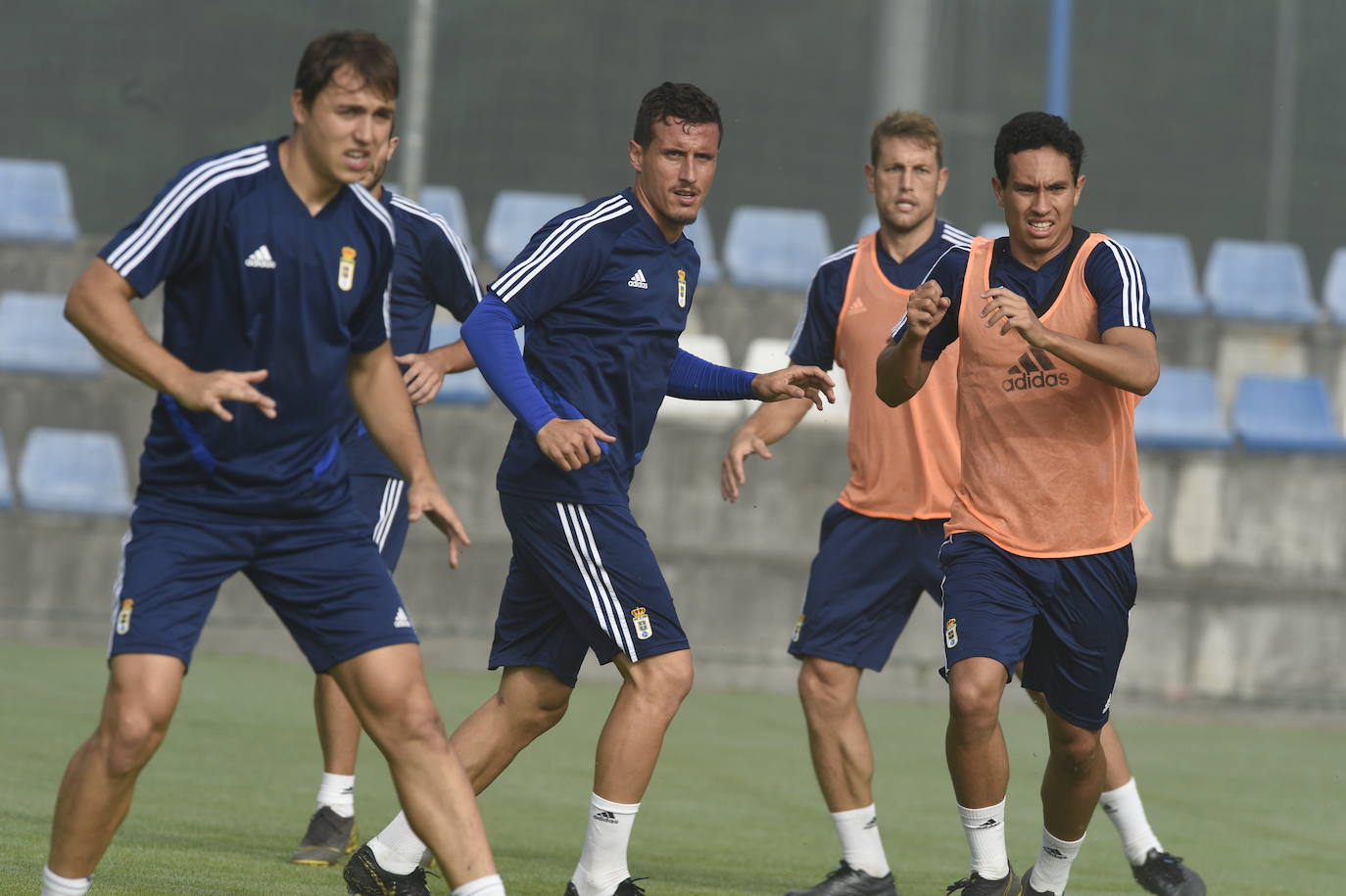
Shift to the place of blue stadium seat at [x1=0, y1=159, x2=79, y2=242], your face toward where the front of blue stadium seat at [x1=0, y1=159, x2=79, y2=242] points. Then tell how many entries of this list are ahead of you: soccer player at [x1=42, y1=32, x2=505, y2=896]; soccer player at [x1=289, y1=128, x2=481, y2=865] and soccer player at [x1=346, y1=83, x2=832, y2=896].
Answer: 3

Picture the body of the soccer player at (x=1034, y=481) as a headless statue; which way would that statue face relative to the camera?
toward the camera

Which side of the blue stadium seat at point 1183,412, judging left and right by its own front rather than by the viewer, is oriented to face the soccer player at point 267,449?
front

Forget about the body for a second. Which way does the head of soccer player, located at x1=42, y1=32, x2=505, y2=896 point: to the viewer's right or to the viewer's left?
to the viewer's right

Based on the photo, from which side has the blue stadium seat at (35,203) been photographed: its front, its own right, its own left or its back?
front

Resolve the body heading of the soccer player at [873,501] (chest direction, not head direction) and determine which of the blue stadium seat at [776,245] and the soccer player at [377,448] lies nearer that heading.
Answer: the soccer player

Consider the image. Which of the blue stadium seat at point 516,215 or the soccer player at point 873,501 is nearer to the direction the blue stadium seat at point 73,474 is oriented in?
the soccer player

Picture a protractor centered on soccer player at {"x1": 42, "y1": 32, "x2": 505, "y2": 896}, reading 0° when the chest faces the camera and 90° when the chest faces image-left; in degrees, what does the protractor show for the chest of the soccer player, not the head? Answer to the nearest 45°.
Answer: approximately 315°

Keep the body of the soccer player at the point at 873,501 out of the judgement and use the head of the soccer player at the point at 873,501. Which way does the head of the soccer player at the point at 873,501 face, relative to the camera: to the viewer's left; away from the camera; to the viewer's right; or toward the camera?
toward the camera

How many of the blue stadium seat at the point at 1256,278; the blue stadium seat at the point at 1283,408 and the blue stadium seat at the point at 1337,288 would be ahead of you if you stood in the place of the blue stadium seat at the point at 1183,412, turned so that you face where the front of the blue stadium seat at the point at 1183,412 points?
0

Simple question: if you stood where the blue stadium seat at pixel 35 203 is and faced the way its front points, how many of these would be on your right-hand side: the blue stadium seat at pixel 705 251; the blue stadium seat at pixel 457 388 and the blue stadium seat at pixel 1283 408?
0

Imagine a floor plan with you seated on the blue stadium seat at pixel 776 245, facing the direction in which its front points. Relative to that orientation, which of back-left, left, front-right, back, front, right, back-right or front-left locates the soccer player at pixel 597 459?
front

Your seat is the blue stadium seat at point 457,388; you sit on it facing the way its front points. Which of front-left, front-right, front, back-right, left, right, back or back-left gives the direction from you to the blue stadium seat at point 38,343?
right

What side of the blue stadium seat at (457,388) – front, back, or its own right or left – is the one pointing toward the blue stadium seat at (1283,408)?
left

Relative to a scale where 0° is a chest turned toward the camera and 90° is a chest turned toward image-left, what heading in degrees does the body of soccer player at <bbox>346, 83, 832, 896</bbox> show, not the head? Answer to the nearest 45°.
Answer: approximately 315°
